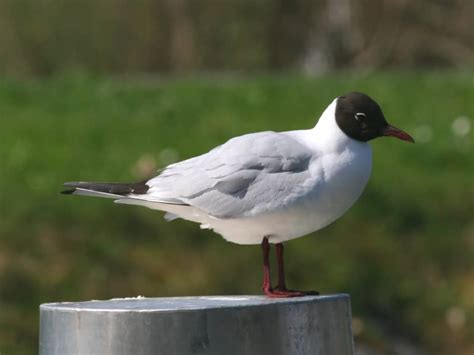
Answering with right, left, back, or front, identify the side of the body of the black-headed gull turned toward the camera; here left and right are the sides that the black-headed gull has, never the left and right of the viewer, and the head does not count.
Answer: right
